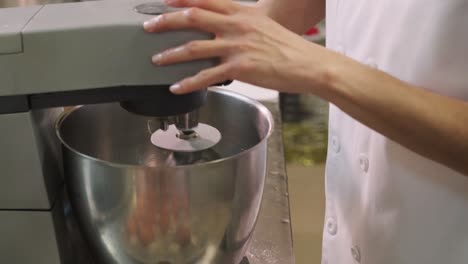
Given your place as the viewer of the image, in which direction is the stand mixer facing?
facing to the right of the viewer
